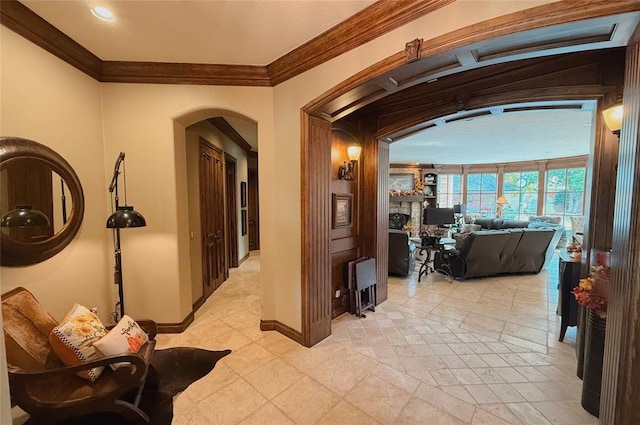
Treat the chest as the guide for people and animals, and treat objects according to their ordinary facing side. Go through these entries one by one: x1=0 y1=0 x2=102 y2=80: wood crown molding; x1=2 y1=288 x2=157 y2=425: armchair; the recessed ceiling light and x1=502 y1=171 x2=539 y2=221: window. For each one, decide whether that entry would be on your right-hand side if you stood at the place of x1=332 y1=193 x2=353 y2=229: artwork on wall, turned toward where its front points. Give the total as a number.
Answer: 3

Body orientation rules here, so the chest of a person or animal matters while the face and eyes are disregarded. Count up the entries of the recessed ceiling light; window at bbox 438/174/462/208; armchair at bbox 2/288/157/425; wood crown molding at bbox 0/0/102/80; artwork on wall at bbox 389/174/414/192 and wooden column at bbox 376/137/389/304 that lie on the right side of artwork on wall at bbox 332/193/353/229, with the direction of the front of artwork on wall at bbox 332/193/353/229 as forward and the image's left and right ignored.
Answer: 3

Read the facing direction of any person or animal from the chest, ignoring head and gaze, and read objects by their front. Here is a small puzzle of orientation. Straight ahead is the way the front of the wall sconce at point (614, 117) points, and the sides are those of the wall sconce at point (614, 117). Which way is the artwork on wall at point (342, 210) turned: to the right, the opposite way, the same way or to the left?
the opposite way

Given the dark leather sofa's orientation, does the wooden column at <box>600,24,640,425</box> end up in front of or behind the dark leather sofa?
behind

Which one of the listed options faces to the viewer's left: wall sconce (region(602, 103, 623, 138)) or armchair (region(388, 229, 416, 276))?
the wall sconce

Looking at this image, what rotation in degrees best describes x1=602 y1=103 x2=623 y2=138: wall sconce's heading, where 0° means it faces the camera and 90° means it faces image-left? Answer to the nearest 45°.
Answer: approximately 90°
